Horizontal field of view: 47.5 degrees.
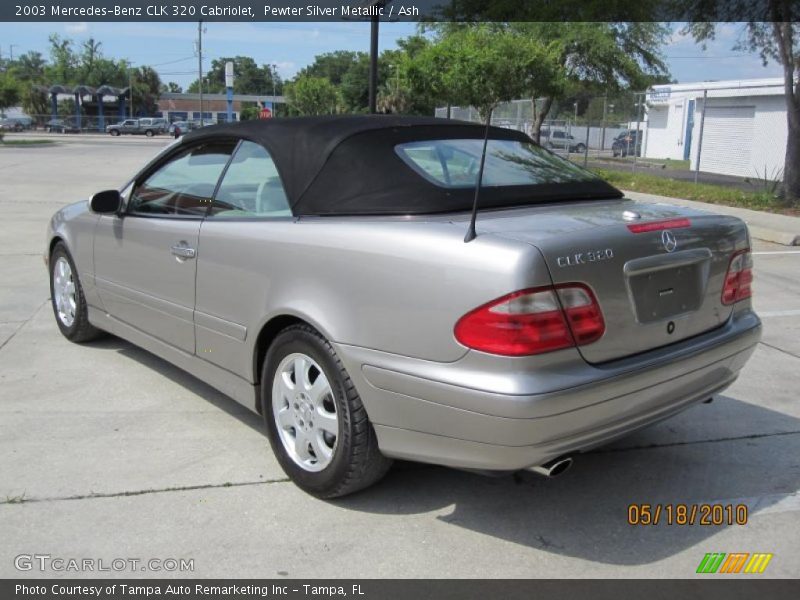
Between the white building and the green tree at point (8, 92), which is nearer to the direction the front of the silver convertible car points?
the green tree

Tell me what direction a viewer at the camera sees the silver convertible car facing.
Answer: facing away from the viewer and to the left of the viewer

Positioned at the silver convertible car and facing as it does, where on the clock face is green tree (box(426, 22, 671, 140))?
The green tree is roughly at 2 o'clock from the silver convertible car.

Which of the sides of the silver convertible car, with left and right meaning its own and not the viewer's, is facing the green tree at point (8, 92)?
front

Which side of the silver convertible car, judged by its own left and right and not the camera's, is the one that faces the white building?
right

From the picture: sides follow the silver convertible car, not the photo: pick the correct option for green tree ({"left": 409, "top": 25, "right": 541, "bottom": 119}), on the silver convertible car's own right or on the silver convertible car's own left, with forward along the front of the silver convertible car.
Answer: on the silver convertible car's own right

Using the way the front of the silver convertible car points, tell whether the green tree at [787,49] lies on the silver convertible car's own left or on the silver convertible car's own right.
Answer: on the silver convertible car's own right
